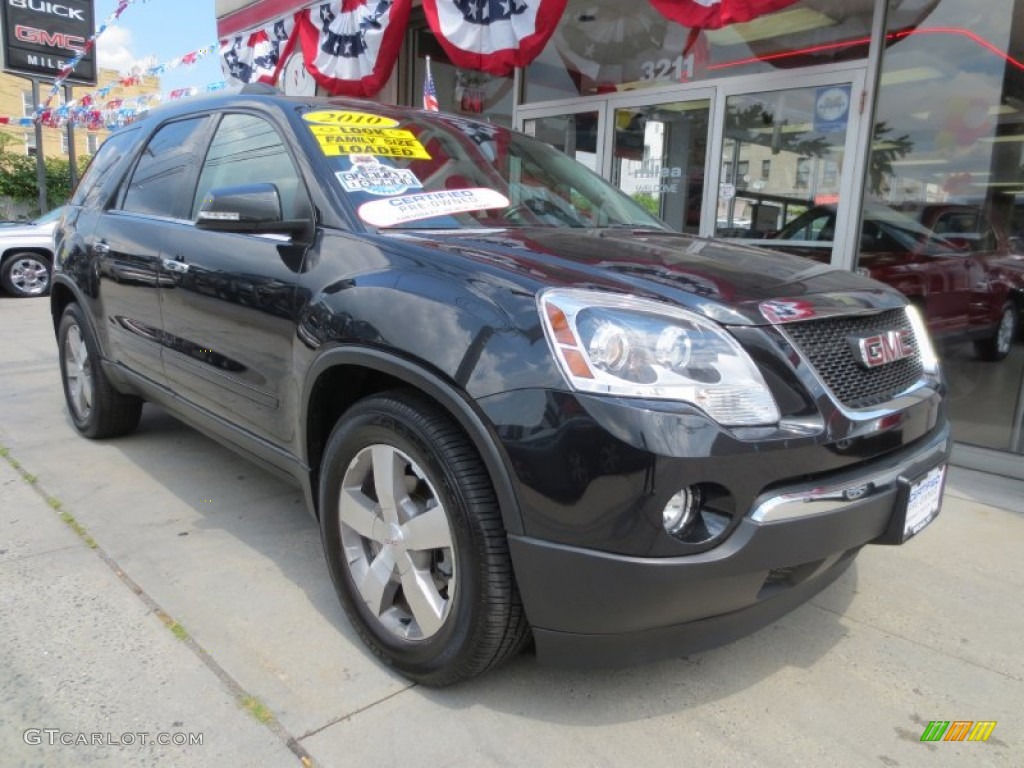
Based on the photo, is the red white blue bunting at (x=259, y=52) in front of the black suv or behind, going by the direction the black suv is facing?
behind

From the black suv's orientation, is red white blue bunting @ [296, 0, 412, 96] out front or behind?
behind

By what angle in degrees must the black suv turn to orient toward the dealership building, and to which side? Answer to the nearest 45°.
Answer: approximately 90° to its left

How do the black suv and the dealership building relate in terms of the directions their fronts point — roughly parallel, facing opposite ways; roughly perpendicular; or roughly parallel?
roughly perpendicular

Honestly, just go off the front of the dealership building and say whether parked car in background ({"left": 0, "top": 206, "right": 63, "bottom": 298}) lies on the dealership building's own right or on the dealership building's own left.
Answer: on the dealership building's own right

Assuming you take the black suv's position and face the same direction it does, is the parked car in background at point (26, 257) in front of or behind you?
behind

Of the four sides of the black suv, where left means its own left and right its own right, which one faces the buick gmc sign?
back

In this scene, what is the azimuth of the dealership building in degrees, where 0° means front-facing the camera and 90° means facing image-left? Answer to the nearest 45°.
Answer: approximately 45°

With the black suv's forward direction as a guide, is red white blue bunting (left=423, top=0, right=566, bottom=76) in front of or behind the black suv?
behind

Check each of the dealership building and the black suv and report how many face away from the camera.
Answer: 0

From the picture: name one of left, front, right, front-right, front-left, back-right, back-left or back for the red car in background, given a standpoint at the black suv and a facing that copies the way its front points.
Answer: left

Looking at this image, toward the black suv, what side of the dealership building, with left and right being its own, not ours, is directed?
front

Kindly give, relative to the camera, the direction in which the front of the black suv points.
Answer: facing the viewer and to the right of the viewer
